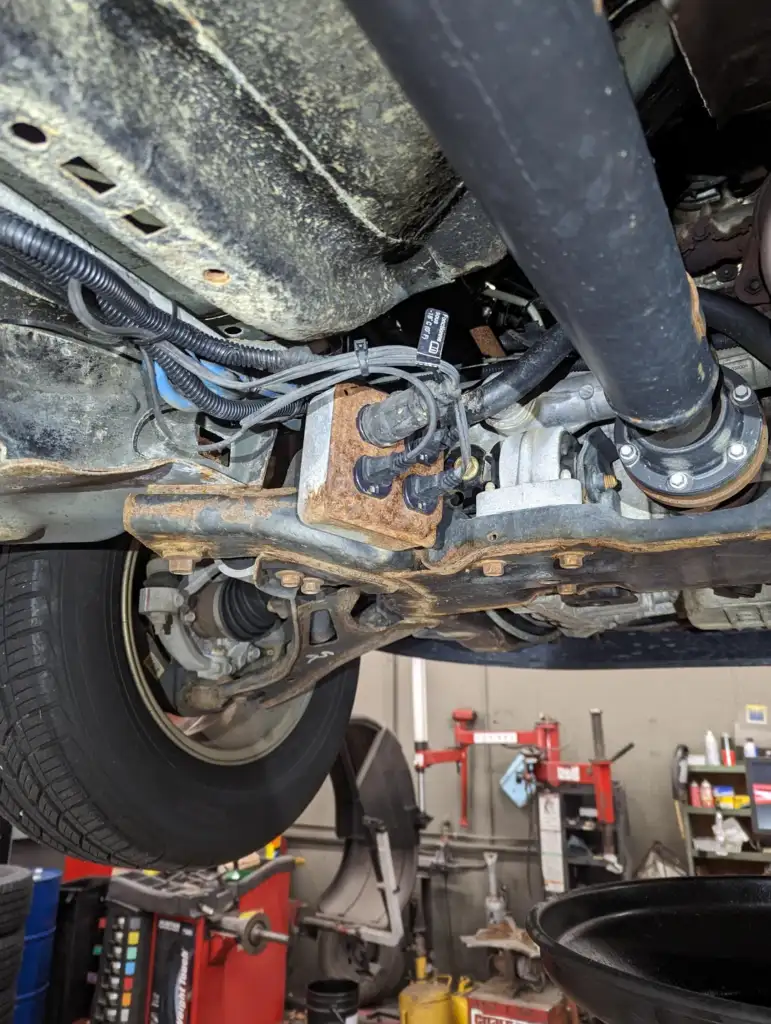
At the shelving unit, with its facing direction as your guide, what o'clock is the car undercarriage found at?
The car undercarriage is roughly at 12 o'clock from the shelving unit.

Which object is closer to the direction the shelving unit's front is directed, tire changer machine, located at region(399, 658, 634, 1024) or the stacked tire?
the stacked tire

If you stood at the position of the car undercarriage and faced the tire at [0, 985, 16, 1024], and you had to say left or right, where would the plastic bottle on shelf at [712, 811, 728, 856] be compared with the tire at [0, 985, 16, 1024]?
right

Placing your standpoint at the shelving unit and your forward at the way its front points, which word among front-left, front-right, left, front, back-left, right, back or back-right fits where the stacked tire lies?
front-right

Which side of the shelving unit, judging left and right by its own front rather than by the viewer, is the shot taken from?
front

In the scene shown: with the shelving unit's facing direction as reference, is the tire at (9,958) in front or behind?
in front

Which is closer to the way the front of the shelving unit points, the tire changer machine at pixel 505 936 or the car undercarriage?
the car undercarriage

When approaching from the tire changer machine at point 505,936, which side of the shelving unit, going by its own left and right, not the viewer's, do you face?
right

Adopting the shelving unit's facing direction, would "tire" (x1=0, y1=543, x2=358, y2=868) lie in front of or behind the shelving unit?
in front
